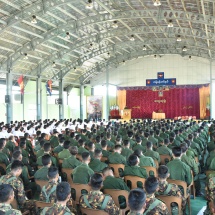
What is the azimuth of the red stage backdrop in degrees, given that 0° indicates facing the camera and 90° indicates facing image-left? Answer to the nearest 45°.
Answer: approximately 0°

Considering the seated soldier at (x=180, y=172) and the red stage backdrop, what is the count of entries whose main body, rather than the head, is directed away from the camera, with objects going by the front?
1

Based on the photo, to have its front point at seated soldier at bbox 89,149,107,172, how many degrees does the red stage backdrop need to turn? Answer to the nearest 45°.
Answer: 0° — it already faces them

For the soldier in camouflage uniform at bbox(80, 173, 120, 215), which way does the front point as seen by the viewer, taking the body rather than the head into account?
away from the camera

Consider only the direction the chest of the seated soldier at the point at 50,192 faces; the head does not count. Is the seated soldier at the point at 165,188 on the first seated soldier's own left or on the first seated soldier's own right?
on the first seated soldier's own right

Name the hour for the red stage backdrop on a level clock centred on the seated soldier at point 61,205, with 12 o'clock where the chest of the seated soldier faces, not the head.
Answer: The red stage backdrop is roughly at 11 o'clock from the seated soldier.

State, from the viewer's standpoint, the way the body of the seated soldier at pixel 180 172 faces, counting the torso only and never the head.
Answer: away from the camera

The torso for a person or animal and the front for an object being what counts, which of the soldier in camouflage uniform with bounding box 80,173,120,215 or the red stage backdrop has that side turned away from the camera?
the soldier in camouflage uniform

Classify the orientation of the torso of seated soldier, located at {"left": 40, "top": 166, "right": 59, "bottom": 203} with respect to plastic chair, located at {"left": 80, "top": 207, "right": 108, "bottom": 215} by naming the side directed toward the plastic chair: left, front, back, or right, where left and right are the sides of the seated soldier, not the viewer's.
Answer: right

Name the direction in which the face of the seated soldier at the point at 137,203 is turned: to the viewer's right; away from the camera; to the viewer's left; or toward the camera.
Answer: away from the camera

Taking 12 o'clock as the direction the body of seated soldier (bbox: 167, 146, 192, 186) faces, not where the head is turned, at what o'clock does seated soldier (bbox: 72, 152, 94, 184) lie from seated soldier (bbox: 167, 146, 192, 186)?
seated soldier (bbox: 72, 152, 94, 184) is roughly at 8 o'clock from seated soldier (bbox: 167, 146, 192, 186).

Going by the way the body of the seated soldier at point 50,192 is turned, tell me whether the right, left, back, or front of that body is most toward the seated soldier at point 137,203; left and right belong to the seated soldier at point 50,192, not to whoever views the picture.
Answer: right

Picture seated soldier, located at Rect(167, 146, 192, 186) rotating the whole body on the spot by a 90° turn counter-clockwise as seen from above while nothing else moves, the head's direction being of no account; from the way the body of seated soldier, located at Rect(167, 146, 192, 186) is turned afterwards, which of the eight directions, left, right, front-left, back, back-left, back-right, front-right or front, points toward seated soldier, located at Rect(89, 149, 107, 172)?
front

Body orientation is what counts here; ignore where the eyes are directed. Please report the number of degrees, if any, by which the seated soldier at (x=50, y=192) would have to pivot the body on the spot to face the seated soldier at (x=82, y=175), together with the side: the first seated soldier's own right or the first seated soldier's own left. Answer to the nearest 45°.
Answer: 0° — they already face them
